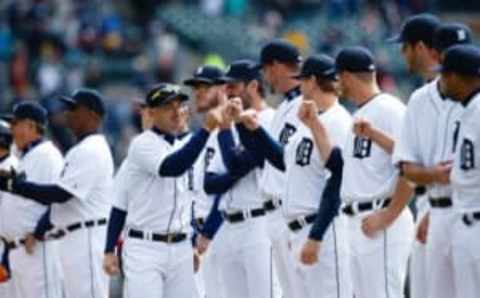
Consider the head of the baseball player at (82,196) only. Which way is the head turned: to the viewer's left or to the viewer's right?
to the viewer's left

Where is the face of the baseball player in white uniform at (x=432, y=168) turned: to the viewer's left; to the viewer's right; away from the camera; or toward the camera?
to the viewer's left

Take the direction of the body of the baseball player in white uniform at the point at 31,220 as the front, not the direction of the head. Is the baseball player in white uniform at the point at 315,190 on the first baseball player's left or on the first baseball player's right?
on the first baseball player's left

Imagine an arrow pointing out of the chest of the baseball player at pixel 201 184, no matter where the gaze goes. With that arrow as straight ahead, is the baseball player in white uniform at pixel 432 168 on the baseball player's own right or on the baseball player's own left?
on the baseball player's own left

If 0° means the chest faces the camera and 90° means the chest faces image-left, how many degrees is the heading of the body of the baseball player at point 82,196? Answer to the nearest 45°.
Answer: approximately 90°
